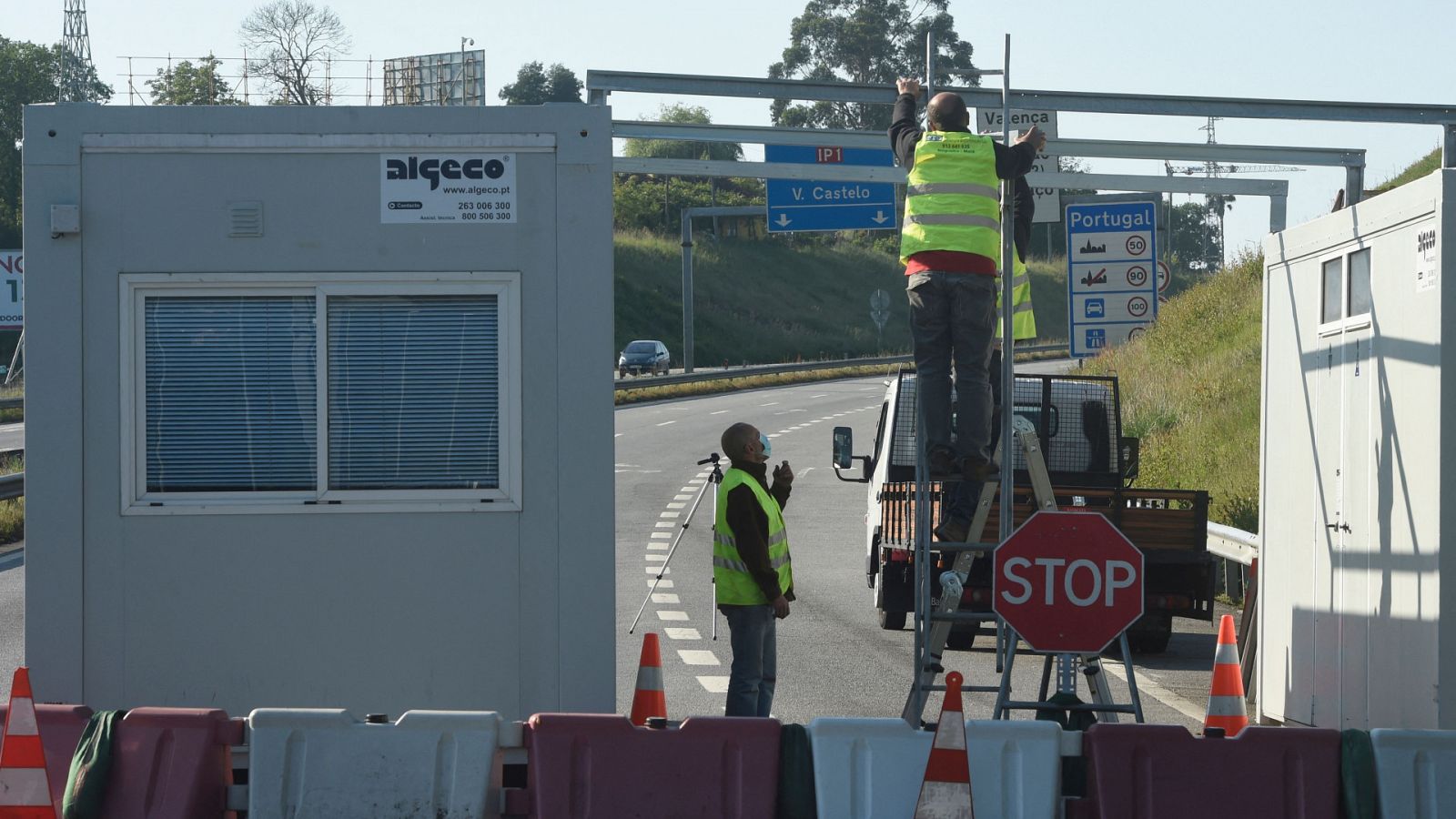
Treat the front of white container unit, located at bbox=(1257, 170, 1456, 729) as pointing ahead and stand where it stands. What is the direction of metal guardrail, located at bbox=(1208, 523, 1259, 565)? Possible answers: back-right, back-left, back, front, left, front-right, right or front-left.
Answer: back-right

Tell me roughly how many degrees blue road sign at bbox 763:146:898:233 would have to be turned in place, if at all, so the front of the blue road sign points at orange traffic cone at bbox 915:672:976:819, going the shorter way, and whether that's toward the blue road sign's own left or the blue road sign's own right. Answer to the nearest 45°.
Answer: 0° — it already faces it

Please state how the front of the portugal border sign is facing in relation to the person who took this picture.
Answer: facing the viewer

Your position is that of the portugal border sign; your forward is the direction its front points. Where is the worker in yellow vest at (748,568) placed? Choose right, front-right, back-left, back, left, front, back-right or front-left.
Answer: front

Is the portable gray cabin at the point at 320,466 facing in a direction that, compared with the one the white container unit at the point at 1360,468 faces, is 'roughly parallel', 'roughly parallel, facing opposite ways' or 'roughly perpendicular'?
roughly perpendicular

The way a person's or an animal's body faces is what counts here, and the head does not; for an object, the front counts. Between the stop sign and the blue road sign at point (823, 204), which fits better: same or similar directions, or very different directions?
same or similar directions

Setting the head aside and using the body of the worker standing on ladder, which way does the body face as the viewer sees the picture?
away from the camera

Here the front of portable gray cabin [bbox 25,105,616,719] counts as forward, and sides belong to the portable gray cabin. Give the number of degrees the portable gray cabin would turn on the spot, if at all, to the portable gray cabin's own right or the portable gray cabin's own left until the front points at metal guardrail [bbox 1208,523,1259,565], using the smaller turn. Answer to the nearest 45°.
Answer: approximately 135° to the portable gray cabin's own left

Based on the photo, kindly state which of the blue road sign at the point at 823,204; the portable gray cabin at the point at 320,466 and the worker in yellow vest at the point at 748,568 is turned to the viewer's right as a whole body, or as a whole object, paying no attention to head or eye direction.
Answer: the worker in yellow vest

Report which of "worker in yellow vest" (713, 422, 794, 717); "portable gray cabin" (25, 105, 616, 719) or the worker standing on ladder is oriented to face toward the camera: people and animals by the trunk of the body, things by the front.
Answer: the portable gray cabin

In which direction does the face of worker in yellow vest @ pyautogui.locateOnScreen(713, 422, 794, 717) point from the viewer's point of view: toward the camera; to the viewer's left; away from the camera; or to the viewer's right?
to the viewer's right

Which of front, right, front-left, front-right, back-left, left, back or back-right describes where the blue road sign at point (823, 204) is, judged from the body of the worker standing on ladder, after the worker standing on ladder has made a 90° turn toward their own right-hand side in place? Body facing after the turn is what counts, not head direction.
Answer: left

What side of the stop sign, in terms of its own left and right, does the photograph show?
front

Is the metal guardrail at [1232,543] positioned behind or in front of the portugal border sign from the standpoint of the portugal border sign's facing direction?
in front

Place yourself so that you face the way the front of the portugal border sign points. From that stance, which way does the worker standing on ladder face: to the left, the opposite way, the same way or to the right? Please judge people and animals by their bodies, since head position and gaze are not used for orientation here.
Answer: the opposite way
